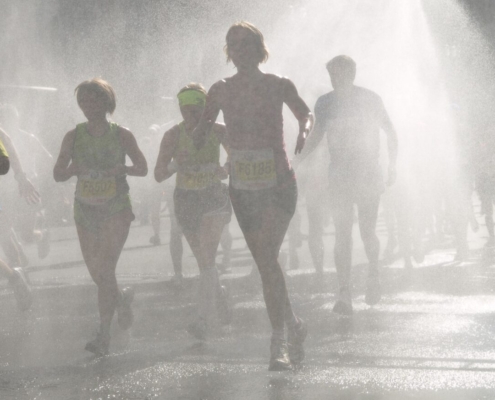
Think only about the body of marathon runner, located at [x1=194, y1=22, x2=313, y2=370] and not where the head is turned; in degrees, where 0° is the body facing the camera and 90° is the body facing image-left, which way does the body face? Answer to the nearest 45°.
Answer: approximately 0°

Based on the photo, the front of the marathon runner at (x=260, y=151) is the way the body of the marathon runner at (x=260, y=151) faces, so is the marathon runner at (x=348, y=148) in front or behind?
behind

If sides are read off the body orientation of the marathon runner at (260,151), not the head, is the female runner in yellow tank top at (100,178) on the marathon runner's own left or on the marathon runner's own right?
on the marathon runner's own right
